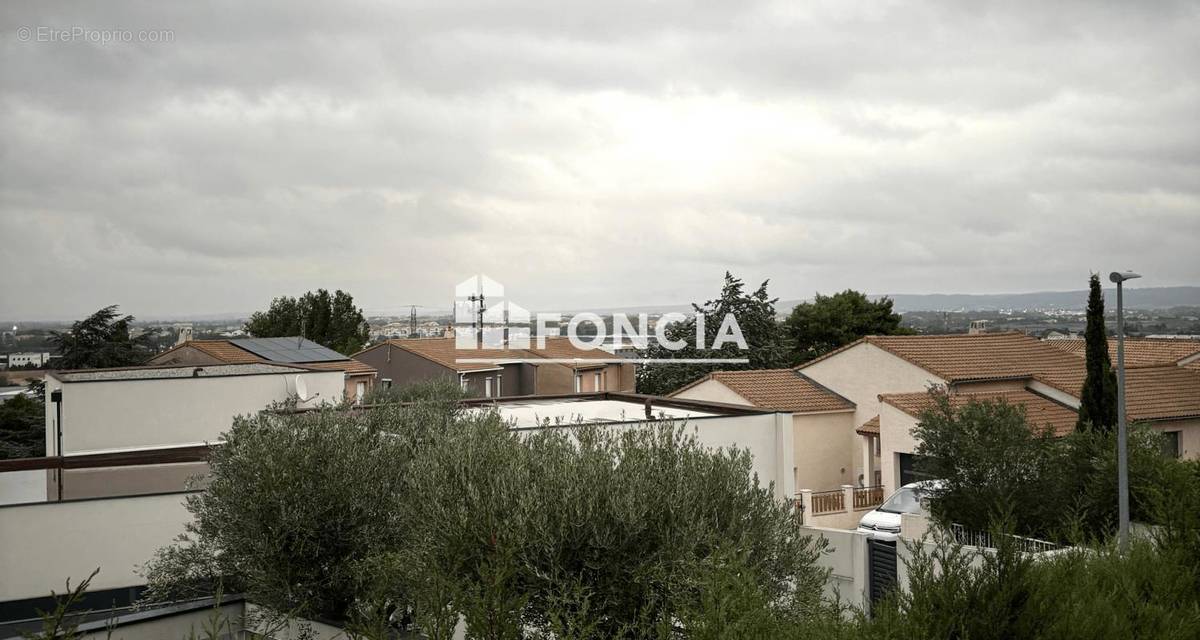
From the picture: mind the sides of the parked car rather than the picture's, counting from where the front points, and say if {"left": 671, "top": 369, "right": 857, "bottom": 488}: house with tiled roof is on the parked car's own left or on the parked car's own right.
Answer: on the parked car's own right

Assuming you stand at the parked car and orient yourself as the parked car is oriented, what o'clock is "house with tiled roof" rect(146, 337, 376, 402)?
The house with tiled roof is roughly at 2 o'clock from the parked car.

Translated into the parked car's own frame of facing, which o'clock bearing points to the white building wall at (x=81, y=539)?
The white building wall is roughly at 12 o'clock from the parked car.

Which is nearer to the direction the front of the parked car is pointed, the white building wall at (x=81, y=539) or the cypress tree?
the white building wall

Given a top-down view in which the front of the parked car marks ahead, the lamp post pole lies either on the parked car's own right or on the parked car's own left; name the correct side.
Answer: on the parked car's own left

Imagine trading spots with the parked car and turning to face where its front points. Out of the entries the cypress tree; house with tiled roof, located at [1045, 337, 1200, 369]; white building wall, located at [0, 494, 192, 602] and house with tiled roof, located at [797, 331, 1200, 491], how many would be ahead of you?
1

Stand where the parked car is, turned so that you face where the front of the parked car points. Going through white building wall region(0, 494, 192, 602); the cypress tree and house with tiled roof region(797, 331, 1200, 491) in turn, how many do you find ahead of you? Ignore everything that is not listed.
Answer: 1

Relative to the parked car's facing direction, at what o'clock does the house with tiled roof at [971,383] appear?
The house with tiled roof is roughly at 5 o'clock from the parked car.

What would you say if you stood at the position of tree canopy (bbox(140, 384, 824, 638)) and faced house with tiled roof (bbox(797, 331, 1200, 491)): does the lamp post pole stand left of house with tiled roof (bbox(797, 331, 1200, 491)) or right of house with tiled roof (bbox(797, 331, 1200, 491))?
right

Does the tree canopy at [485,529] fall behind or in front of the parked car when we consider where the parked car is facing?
in front

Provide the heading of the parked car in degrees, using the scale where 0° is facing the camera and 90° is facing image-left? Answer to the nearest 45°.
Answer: approximately 45°
